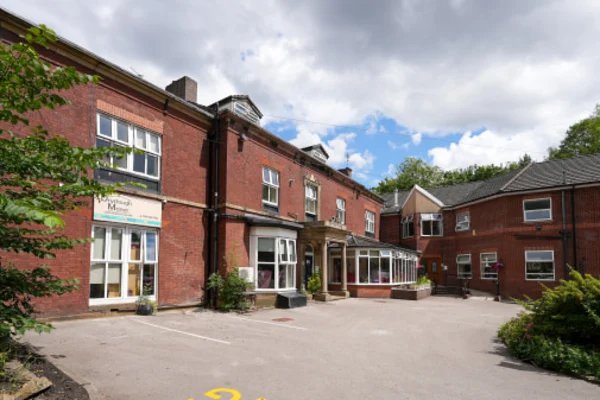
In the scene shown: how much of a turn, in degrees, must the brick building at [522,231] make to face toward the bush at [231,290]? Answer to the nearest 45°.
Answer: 0° — it already faces it

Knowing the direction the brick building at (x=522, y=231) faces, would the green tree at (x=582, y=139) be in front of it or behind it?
behind

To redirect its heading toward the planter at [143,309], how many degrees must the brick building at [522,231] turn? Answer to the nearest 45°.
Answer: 0° — it already faces it

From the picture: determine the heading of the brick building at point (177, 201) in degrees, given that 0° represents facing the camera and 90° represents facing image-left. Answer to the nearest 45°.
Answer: approximately 315°

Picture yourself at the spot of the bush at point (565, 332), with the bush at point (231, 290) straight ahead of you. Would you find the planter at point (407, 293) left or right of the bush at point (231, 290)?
right

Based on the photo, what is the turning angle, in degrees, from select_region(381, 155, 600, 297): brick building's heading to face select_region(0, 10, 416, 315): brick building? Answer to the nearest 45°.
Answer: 0° — it already faces it

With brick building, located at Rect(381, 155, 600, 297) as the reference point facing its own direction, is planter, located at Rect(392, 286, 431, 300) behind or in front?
in front

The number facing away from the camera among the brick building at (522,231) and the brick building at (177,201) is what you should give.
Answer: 0

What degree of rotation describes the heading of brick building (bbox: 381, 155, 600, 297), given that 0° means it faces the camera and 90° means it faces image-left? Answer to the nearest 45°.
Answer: approximately 45°
